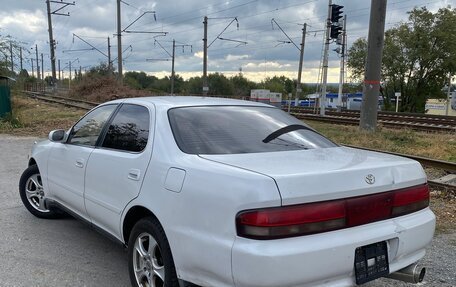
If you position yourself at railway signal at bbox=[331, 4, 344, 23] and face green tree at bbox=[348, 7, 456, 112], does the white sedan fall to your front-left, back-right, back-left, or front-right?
back-right

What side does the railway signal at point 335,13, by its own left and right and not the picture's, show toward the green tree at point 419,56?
left

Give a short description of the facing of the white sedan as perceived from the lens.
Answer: facing away from the viewer and to the left of the viewer

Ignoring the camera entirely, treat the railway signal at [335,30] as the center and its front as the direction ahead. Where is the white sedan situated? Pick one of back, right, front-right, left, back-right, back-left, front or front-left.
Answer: right
